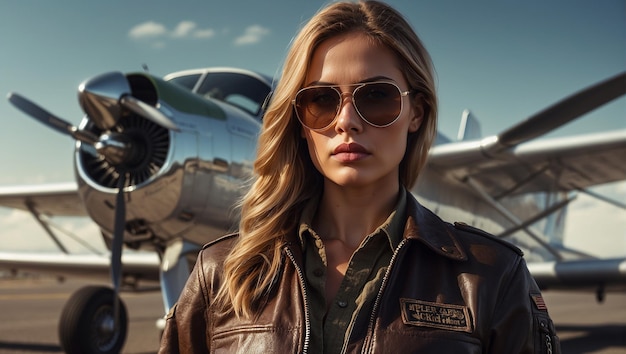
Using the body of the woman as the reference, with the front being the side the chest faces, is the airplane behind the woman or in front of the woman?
behind

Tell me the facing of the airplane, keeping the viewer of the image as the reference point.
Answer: facing the viewer and to the left of the viewer

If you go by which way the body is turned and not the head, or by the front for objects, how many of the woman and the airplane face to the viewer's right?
0

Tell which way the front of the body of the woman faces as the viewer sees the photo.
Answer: toward the camera

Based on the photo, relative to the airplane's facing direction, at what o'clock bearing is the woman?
The woman is roughly at 10 o'clock from the airplane.
